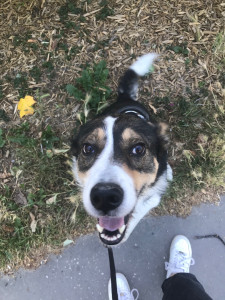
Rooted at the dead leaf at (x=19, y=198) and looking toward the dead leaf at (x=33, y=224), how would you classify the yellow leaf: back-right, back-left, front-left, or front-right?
back-left

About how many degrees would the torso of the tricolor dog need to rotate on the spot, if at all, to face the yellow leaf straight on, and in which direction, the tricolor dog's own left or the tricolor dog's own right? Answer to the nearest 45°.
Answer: approximately 135° to the tricolor dog's own right

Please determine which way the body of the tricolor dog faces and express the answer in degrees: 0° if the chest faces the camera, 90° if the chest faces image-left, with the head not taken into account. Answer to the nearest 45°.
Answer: approximately 0°
